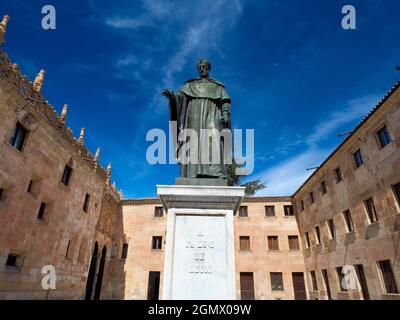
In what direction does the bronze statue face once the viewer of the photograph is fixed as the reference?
facing the viewer
